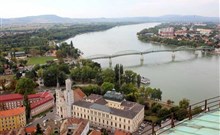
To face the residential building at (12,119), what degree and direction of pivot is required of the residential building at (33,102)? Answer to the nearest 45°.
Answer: approximately 45° to its right

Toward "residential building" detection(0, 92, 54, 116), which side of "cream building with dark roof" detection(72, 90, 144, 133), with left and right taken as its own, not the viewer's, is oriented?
right

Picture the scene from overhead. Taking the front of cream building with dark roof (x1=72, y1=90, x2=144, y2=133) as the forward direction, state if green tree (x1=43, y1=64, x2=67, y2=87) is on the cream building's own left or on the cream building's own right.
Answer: on the cream building's own right

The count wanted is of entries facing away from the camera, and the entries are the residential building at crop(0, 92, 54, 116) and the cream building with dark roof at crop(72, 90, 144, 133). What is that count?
0

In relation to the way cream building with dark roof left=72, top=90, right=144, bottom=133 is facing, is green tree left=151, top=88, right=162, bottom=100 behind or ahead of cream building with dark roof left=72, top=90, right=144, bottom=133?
behind

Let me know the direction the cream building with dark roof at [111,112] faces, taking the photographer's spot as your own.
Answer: facing the viewer and to the left of the viewer

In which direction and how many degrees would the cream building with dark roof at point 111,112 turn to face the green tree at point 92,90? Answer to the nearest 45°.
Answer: approximately 135° to its right

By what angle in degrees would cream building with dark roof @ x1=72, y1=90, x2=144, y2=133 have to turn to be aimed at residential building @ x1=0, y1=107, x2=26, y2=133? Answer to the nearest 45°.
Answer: approximately 45° to its right

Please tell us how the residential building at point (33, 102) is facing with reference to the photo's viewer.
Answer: facing the viewer and to the right of the viewer

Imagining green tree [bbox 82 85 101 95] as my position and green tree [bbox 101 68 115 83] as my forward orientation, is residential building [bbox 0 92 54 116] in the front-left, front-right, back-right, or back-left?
back-left
